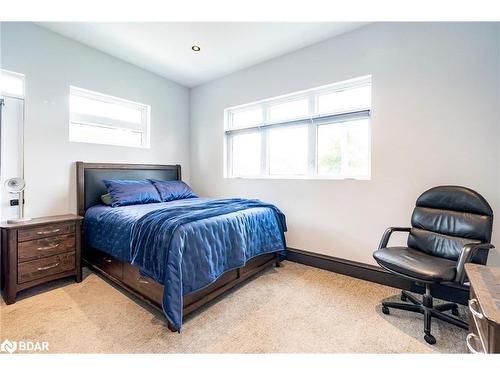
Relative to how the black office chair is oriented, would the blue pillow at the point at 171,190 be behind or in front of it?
in front

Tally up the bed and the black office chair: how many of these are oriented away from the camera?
0

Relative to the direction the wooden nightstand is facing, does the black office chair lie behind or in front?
in front

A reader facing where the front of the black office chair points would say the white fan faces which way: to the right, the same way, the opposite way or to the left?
to the left

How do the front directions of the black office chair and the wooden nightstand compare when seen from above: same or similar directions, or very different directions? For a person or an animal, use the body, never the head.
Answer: very different directions

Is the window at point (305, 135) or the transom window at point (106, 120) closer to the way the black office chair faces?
the transom window

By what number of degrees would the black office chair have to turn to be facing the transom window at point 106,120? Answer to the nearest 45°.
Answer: approximately 45° to its right

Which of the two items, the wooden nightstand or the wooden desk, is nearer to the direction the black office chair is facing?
the wooden nightstand

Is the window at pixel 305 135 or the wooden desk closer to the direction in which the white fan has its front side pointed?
the wooden desk

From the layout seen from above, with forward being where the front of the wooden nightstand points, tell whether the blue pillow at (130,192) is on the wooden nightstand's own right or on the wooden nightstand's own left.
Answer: on the wooden nightstand's own left
